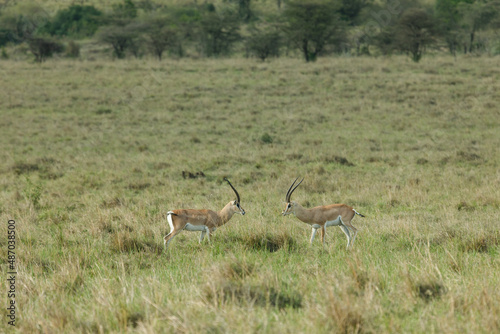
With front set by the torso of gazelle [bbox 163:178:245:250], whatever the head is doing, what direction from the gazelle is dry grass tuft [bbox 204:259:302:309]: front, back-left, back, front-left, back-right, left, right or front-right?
right

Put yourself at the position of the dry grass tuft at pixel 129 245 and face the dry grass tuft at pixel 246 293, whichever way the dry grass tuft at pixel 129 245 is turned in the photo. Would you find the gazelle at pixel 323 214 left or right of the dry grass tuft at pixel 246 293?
left

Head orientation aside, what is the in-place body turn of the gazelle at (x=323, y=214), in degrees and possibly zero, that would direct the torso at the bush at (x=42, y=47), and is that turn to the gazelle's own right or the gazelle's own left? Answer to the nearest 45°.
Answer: approximately 45° to the gazelle's own right

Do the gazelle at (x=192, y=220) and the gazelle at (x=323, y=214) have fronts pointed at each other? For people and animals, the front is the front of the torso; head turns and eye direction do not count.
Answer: yes

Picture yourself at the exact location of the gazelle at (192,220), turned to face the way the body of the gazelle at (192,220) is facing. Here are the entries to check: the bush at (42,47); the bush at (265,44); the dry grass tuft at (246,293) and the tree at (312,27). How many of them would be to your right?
1

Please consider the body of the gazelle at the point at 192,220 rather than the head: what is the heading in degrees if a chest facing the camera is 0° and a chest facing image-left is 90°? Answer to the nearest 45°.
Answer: approximately 270°

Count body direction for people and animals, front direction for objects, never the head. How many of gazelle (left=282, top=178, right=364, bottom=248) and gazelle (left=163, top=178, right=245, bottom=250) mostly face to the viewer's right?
1

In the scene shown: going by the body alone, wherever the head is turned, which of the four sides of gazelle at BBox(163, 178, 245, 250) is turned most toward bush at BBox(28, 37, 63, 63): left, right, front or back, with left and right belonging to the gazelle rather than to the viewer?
left

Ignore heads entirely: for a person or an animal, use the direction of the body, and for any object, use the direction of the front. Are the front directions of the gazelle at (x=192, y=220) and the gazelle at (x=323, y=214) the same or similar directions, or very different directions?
very different directions

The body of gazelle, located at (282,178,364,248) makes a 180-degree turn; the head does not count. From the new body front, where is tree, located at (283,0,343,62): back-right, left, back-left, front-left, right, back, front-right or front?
left

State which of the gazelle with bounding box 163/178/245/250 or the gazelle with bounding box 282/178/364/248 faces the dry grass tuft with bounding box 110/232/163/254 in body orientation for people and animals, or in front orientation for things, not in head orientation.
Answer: the gazelle with bounding box 282/178/364/248

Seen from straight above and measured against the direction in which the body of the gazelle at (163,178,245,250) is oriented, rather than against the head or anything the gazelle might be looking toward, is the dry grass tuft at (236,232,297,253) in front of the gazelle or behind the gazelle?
in front

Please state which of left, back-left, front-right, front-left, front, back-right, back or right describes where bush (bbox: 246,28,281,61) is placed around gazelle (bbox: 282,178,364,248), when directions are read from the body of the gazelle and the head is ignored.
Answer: right

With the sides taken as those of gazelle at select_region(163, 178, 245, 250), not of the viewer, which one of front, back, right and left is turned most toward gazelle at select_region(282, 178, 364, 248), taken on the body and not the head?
front

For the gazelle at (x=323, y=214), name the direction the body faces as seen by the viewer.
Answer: to the viewer's left
